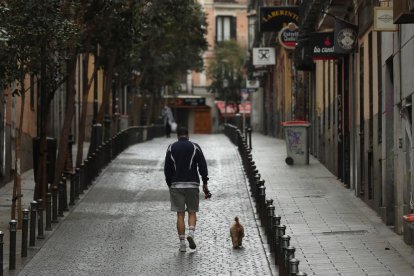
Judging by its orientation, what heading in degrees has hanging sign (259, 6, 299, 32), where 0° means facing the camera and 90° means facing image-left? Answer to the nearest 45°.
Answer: approximately 0°

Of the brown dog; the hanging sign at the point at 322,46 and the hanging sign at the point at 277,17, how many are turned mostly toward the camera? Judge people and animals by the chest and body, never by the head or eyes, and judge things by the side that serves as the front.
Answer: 2

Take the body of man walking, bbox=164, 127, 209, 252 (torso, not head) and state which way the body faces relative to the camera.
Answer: away from the camera

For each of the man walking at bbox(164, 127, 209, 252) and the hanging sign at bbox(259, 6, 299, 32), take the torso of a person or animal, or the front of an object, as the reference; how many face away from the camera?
1

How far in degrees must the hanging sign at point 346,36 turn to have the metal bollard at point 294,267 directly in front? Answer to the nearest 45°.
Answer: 0° — it already faces it

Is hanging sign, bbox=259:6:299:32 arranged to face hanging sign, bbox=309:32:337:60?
yes
